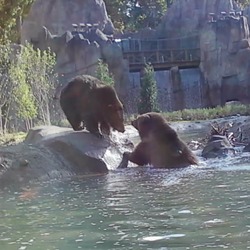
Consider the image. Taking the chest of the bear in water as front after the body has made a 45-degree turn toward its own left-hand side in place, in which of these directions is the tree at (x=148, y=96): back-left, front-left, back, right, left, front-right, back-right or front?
back-right

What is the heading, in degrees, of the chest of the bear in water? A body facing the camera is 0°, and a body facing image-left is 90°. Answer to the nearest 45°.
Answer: approximately 90°

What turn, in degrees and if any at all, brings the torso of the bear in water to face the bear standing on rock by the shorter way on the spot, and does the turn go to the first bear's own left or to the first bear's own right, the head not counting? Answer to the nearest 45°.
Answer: approximately 45° to the first bear's own right
